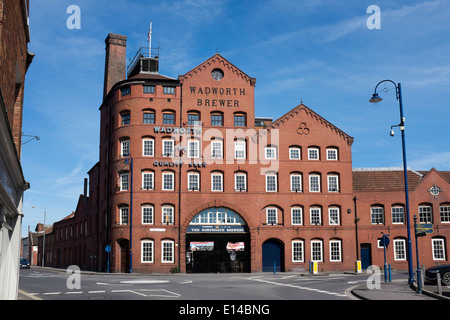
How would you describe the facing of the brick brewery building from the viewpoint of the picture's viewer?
facing the viewer
